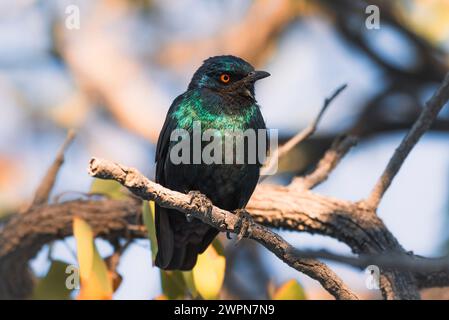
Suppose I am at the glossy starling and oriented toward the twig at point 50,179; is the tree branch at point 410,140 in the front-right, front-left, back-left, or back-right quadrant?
back-right

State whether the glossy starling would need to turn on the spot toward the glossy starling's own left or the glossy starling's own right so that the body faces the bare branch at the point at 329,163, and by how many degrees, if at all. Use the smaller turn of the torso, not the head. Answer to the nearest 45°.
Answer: approximately 90° to the glossy starling's own left

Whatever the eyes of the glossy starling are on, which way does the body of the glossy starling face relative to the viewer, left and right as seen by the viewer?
facing the viewer and to the right of the viewer

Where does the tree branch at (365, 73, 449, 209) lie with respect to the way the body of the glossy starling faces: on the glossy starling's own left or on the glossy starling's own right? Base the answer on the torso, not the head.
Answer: on the glossy starling's own left

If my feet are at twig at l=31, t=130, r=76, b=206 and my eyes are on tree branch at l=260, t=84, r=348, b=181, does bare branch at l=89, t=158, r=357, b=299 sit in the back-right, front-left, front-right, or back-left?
front-right

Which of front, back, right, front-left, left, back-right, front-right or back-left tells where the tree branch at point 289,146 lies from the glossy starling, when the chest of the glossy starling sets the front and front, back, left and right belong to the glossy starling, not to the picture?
left

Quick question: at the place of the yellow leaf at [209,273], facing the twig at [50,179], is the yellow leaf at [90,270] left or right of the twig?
left

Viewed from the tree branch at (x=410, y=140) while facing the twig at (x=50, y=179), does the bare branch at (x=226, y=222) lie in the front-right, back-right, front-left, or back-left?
front-left
